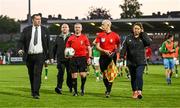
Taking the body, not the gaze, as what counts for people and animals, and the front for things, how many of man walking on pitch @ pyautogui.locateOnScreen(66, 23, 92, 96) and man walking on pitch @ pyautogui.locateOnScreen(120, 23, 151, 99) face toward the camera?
2

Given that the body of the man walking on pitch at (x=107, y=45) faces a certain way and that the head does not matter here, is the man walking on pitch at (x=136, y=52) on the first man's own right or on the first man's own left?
on the first man's own left

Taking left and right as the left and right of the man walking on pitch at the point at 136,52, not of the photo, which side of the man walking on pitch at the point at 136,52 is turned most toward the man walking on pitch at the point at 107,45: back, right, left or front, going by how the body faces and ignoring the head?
right

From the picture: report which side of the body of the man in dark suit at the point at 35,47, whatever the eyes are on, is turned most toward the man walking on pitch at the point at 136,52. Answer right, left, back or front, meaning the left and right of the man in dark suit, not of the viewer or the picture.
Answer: left
